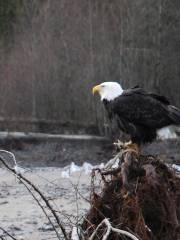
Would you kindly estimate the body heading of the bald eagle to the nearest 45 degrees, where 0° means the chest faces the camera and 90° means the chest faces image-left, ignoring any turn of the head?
approximately 90°
